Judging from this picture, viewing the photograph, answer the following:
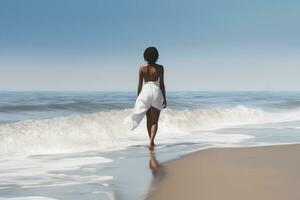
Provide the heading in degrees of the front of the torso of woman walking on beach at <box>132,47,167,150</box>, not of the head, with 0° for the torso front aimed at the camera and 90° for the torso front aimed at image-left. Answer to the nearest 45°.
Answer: approximately 180°
